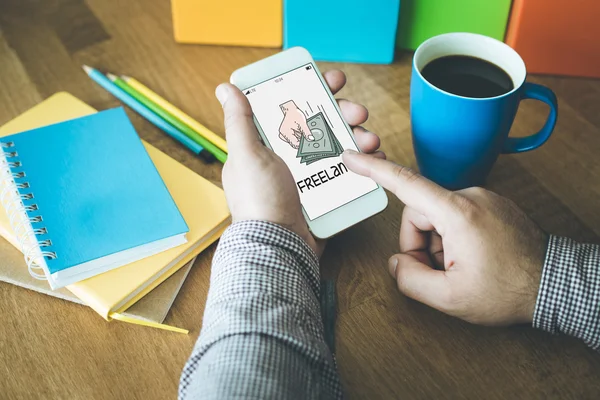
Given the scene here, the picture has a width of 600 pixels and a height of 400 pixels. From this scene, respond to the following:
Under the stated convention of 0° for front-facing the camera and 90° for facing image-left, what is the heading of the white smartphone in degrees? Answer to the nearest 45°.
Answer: approximately 0°

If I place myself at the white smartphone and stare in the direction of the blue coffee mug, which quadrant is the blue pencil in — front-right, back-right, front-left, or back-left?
back-left
